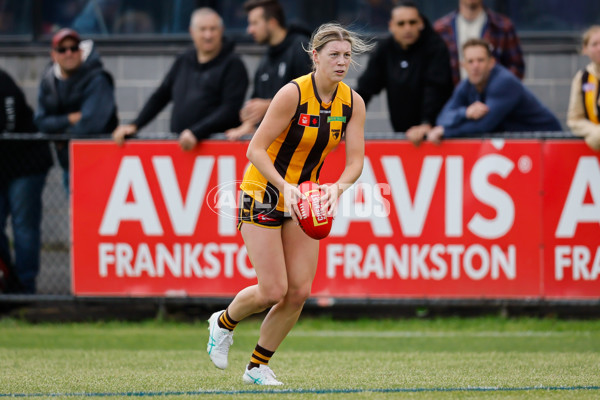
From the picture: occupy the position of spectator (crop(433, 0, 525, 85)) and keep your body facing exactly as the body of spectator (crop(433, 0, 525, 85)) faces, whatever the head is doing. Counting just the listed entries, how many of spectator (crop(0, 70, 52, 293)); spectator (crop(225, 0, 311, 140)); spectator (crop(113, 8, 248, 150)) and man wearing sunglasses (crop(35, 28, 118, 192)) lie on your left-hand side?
0

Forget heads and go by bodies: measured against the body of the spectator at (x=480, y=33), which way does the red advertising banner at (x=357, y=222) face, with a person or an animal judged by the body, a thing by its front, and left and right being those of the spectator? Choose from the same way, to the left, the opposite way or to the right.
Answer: the same way

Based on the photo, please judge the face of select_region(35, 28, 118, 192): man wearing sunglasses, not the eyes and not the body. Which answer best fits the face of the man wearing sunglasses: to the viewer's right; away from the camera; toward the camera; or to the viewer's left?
toward the camera

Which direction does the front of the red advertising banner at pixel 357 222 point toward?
toward the camera

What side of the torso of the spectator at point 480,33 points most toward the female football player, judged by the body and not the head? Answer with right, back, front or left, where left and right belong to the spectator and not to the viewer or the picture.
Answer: front

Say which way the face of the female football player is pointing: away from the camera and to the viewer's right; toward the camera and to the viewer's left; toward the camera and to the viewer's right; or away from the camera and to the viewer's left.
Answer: toward the camera and to the viewer's right

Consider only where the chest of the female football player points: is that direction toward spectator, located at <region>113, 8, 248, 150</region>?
no

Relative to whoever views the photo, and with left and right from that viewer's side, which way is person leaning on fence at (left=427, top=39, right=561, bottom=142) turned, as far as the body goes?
facing the viewer and to the left of the viewer

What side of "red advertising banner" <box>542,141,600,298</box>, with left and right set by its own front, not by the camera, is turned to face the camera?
front

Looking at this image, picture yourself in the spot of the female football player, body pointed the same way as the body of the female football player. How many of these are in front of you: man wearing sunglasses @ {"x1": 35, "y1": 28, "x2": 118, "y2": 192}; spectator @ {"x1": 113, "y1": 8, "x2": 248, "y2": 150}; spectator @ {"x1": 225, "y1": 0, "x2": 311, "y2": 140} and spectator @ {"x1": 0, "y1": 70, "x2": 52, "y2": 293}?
0

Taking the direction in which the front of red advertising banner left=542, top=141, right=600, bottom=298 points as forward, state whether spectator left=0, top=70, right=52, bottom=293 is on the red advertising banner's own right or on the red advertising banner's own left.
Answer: on the red advertising banner's own right

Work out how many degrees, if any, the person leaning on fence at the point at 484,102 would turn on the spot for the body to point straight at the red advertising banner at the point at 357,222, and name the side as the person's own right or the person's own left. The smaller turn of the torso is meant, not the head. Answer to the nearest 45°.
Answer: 0° — they already face it

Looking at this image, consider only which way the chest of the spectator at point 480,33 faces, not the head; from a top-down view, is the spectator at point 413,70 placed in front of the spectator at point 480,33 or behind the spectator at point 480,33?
in front

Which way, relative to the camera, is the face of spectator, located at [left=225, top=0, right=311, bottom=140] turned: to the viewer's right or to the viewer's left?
to the viewer's left
